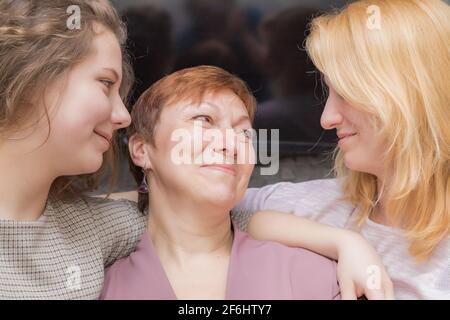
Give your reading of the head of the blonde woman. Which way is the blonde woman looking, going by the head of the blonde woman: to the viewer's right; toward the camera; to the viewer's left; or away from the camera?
to the viewer's left

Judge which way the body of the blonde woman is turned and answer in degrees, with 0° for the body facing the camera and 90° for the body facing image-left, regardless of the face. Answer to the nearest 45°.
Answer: approximately 45°
